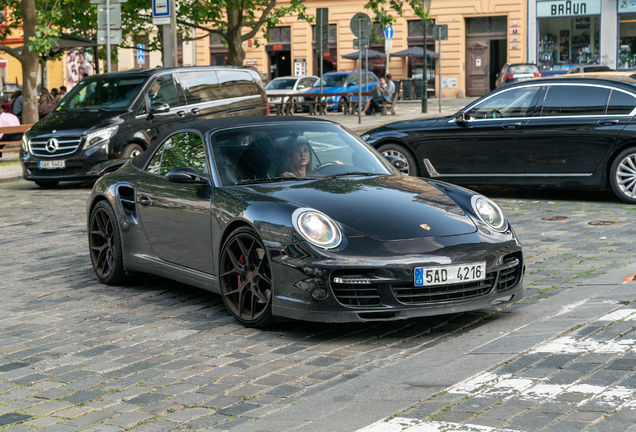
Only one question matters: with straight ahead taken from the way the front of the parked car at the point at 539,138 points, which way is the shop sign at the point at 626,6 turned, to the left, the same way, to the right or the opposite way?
to the left

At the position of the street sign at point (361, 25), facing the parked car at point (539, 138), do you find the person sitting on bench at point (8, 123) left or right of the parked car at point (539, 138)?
right

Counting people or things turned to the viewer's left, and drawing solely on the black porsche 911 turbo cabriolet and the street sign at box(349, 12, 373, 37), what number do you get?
0

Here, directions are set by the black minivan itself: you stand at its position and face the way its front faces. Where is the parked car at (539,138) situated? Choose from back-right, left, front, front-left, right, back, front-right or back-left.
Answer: left

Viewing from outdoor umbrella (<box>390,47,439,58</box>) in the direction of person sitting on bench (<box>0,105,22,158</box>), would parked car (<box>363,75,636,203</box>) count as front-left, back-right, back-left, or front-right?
front-left

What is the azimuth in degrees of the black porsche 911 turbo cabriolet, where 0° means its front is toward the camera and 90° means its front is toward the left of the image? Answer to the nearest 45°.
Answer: approximately 315°

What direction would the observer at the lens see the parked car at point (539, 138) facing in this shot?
facing to the left of the viewer

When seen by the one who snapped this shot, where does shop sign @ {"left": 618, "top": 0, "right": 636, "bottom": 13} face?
facing the viewer
